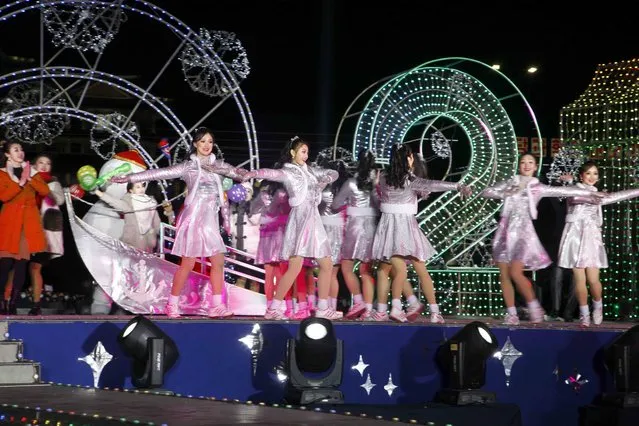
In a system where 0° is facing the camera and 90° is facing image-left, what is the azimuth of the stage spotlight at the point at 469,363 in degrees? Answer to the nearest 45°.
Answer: approximately 315°

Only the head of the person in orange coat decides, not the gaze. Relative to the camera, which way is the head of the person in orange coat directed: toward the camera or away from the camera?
toward the camera

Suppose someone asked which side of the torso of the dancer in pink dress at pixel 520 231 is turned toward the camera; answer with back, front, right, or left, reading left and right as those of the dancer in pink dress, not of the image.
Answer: front

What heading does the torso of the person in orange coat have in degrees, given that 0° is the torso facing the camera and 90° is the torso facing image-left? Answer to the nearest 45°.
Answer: approximately 315°

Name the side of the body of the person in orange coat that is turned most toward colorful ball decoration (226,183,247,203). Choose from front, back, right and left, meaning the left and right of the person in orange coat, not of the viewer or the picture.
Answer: left

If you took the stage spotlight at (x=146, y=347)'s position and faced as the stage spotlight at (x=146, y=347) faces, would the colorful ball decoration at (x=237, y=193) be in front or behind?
behind

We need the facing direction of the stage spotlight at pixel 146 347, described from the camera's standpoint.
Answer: facing the viewer and to the left of the viewer

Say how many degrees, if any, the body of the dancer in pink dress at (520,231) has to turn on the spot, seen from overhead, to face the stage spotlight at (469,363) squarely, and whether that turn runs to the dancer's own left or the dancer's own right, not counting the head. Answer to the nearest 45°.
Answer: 0° — they already face it

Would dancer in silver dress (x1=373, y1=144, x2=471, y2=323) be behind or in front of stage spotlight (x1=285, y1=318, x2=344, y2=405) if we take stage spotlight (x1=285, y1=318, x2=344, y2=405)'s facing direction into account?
behind

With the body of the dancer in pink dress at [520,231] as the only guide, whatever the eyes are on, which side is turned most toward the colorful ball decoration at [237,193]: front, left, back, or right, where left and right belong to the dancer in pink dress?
right

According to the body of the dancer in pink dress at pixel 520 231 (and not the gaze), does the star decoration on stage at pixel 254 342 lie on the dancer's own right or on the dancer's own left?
on the dancer's own right
